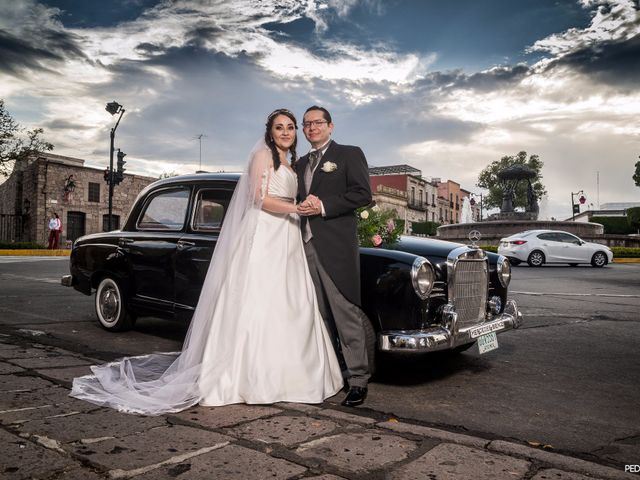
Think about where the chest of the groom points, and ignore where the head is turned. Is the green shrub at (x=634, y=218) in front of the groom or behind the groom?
behind

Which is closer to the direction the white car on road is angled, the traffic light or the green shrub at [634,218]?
the green shrub

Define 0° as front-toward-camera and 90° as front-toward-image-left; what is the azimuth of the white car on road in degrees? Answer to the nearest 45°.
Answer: approximately 225°

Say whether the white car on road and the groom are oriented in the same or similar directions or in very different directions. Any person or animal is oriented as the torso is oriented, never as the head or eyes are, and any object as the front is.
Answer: very different directions

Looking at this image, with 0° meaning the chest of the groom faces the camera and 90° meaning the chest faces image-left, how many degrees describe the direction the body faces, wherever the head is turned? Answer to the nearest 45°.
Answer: approximately 45°
